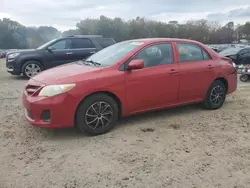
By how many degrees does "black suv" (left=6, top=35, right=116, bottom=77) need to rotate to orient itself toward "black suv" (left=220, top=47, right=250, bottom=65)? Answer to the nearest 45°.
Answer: approximately 180°

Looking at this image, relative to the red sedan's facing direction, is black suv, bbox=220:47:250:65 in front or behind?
behind

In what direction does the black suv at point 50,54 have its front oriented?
to the viewer's left

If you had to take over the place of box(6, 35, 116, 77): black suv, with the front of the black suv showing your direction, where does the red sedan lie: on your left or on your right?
on your left

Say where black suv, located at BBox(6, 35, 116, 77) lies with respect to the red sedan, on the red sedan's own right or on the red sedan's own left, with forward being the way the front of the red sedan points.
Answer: on the red sedan's own right

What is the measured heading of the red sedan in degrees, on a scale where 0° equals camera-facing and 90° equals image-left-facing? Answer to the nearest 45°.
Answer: approximately 45°

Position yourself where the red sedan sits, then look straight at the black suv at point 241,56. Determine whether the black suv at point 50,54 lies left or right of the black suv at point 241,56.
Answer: left
